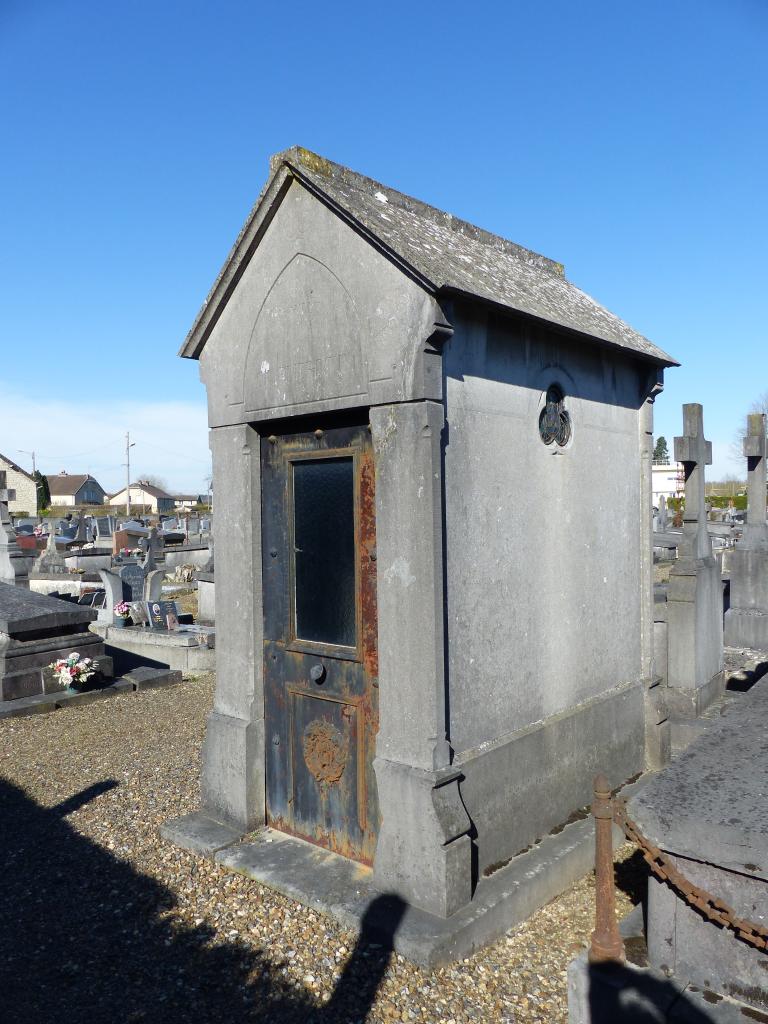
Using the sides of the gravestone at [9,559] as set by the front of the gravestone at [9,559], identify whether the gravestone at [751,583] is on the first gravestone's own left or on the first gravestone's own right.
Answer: on the first gravestone's own left

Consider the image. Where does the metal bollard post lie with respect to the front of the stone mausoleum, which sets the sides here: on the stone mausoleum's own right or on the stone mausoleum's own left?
on the stone mausoleum's own left

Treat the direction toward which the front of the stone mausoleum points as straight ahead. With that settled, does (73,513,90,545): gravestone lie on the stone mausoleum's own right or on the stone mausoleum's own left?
on the stone mausoleum's own right

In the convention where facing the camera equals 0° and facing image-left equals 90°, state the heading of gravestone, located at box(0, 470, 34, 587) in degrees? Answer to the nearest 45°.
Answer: approximately 45°

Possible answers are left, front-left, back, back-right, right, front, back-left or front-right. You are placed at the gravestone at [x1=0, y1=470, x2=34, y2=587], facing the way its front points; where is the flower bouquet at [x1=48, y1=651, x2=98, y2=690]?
front-left

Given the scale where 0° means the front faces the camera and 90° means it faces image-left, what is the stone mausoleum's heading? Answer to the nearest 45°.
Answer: approximately 45°

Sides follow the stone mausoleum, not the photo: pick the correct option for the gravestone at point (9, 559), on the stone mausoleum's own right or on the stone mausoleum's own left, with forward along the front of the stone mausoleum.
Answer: on the stone mausoleum's own right

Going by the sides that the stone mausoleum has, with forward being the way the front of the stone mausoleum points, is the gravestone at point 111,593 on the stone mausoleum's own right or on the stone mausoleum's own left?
on the stone mausoleum's own right

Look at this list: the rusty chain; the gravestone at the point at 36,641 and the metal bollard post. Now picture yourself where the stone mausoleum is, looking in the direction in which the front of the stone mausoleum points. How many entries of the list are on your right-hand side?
1

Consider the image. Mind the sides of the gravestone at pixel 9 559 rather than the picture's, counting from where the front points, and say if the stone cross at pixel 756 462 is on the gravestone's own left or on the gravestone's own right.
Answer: on the gravestone's own left

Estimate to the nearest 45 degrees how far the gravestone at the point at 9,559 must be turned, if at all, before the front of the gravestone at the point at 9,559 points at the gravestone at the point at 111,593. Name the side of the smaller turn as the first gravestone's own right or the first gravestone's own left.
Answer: approximately 90° to the first gravestone's own left

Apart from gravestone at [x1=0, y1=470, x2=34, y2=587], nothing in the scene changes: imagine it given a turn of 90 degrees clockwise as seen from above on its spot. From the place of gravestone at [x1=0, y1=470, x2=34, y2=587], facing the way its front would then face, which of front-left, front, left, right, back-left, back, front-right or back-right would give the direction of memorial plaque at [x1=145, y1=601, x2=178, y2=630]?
back
